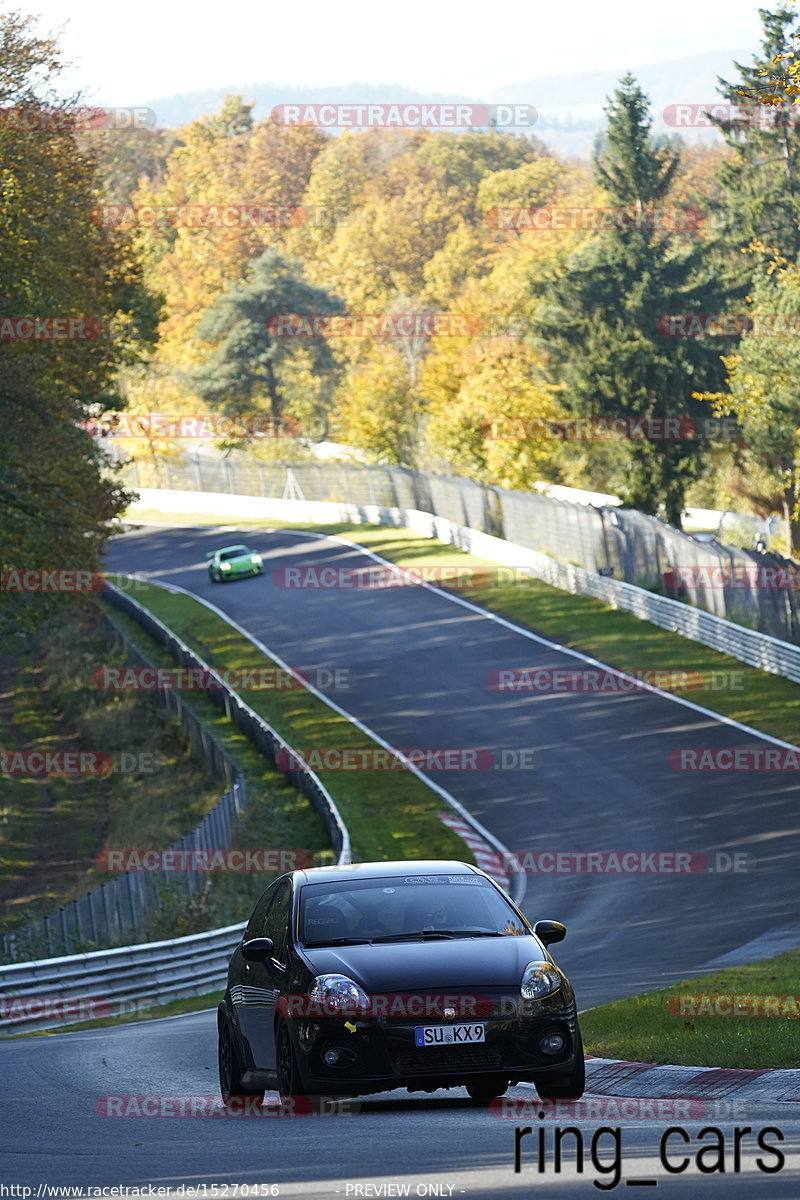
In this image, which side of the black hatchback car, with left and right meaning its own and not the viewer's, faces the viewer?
front

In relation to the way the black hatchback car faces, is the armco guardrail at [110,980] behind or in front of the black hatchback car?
behind

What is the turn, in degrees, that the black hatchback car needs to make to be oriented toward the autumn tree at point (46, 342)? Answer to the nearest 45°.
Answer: approximately 180°

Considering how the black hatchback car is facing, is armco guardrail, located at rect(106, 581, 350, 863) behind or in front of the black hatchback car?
behind
